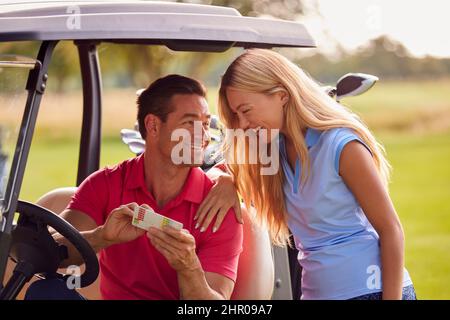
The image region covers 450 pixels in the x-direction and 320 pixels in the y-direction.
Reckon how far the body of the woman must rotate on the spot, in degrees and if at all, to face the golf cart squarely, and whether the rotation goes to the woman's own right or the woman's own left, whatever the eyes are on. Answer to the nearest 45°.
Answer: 0° — they already face it

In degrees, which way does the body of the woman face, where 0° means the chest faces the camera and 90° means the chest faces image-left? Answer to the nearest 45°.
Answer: approximately 45°

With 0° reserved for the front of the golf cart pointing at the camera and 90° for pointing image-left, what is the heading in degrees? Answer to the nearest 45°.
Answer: approximately 45°

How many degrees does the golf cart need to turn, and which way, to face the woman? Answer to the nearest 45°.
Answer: approximately 135° to its left

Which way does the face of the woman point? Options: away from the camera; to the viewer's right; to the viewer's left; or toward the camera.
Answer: to the viewer's left
